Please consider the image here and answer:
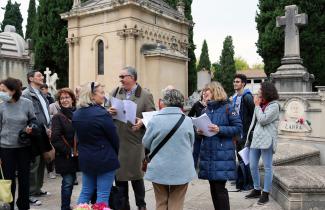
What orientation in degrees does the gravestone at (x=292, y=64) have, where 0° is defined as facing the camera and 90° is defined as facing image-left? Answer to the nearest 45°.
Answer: approximately 0°

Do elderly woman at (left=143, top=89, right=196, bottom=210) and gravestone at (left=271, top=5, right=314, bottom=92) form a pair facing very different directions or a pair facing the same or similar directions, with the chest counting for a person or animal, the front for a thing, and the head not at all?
very different directions

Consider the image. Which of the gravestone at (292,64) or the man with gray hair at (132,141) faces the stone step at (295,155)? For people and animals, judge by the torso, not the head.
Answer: the gravestone

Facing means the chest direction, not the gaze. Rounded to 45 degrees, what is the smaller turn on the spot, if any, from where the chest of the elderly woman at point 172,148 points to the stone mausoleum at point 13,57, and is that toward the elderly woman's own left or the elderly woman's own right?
approximately 45° to the elderly woman's own left

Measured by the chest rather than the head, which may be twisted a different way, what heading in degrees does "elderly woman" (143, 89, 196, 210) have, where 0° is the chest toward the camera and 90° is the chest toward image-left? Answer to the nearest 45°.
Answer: approximately 180°

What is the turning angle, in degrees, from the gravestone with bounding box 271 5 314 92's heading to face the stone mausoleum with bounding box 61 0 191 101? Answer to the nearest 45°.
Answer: approximately 135° to its right

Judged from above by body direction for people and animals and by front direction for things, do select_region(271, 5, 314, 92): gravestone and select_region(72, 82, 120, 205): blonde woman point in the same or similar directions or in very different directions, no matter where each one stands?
very different directions

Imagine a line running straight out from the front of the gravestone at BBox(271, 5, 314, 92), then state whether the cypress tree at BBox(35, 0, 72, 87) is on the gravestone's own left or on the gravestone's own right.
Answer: on the gravestone's own right
